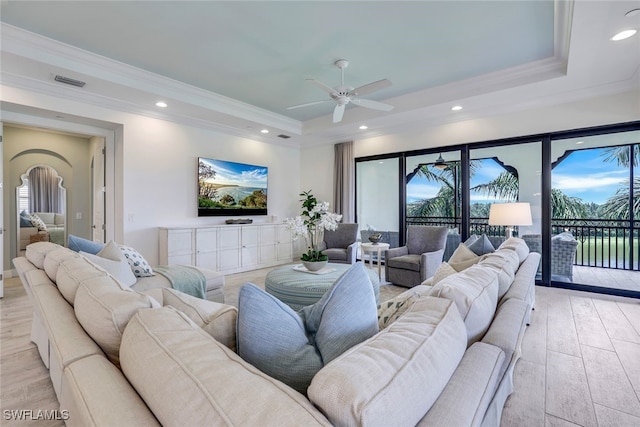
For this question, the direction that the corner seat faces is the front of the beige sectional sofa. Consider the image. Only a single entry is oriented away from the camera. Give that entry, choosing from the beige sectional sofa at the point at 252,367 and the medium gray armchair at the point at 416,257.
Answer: the beige sectional sofa

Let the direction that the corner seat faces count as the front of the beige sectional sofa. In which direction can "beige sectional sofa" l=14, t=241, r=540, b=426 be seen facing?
away from the camera

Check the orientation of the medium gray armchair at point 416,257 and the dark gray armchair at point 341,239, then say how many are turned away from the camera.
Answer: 0

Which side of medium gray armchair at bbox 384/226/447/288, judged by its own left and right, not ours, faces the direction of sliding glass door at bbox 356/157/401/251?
right

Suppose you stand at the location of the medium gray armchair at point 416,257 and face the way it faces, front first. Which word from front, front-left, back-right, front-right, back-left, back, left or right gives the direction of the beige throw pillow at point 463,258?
front-left

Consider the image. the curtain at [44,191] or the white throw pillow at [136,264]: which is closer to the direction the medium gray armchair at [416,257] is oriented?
the white throw pillow

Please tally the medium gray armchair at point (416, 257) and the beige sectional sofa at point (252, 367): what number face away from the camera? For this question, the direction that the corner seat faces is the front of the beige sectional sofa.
1

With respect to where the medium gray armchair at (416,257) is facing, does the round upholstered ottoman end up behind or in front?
in front

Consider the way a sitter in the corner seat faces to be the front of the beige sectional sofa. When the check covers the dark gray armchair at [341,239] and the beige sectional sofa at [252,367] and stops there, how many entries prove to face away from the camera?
1

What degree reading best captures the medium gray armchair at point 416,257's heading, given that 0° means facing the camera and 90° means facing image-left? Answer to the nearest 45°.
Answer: approximately 45°

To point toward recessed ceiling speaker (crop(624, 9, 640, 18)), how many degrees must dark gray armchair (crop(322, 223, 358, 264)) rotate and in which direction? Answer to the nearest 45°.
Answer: approximately 90° to its left

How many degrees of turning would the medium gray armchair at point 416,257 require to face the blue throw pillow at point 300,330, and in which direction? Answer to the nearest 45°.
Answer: approximately 45° to its left

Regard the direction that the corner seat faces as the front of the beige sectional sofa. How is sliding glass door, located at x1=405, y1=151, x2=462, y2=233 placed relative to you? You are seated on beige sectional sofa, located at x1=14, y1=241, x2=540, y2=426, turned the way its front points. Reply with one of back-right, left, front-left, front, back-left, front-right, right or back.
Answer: front-right

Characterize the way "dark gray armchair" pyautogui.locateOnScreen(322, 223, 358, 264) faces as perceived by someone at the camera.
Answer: facing the viewer and to the left of the viewer
